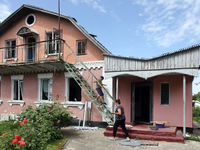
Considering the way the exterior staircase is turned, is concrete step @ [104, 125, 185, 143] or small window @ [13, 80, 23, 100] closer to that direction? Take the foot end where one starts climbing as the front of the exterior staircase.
the concrete step

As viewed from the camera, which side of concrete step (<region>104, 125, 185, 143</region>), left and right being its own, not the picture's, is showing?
front

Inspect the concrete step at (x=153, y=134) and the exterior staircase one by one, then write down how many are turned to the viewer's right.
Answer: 1

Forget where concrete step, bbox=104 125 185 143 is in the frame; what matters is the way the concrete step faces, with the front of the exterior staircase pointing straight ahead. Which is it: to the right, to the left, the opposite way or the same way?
to the right

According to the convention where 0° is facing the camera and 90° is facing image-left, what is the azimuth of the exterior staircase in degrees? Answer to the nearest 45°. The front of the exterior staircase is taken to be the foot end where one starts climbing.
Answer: approximately 270°

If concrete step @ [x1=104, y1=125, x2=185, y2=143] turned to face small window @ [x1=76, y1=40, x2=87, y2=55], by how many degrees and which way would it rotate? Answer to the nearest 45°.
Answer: approximately 135° to its right

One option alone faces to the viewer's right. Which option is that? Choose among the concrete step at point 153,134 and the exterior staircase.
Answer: the exterior staircase

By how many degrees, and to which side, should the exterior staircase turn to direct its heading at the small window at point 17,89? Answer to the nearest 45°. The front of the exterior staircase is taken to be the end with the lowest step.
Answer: approximately 135° to its left

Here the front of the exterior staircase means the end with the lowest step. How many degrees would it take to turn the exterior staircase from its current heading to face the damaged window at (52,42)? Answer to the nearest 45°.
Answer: approximately 135° to its left
